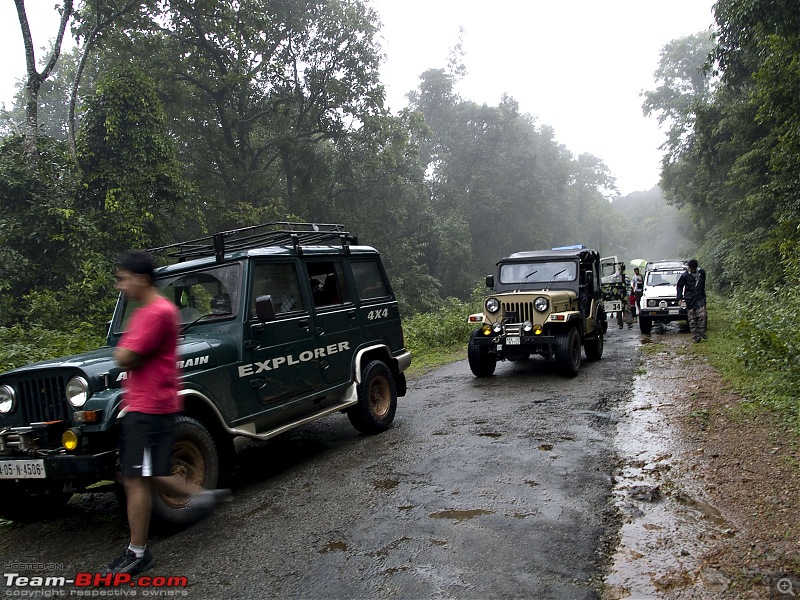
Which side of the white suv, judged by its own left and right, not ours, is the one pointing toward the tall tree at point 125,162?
right

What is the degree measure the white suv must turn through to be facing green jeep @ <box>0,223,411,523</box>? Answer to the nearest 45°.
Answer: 0° — it already faces it

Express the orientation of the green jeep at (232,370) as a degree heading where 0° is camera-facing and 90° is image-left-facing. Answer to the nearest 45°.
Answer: approximately 45°

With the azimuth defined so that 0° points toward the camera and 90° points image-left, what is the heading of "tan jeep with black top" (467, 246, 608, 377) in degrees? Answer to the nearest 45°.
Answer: approximately 45°

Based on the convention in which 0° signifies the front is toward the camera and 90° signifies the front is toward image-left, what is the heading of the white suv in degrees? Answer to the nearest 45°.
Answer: approximately 0°

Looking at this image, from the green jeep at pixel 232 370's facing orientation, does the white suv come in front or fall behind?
behind

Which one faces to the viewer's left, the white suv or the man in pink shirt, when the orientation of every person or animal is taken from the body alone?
the man in pink shirt

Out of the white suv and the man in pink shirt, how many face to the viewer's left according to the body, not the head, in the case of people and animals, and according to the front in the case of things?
1

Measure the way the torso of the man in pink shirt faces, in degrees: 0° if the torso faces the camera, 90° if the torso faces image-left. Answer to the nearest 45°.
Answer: approximately 90°

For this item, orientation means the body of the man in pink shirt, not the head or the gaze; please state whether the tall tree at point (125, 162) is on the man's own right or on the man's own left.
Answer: on the man's own right
